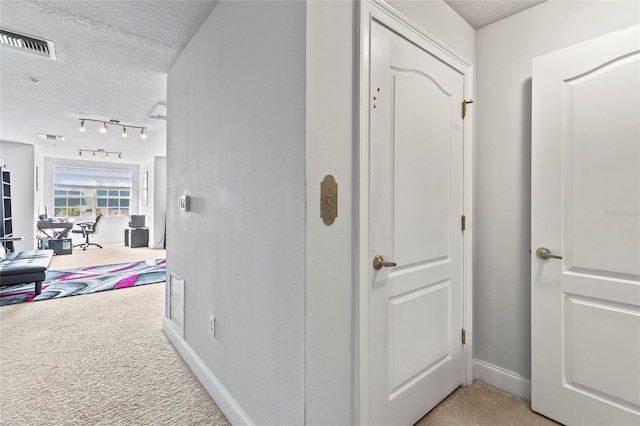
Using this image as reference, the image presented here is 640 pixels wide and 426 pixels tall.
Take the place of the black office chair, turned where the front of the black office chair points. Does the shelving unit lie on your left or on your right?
on your left

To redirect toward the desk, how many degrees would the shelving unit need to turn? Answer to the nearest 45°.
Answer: approximately 90° to its left

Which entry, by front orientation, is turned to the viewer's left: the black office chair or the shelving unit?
the black office chair

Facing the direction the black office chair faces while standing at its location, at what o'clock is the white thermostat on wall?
The white thermostat on wall is roughly at 9 o'clock from the black office chair.

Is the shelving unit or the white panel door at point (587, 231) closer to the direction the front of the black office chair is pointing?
the shelving unit

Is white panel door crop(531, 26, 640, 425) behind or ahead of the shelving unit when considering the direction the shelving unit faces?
ahead

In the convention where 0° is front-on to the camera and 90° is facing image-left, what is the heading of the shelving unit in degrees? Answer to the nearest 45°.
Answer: approximately 315°

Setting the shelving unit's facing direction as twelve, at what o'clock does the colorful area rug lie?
The colorful area rug is roughly at 1 o'clock from the shelving unit.

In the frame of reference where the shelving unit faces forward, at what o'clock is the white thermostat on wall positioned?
The white thermostat on wall is roughly at 1 o'clock from the shelving unit.

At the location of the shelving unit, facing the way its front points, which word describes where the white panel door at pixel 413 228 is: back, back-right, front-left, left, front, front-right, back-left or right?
front-right

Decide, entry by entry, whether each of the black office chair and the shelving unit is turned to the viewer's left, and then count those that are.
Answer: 1

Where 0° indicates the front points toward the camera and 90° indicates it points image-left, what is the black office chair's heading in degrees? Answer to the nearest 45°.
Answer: approximately 90°

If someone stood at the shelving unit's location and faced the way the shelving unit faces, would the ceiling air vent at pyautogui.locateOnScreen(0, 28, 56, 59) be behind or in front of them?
in front
